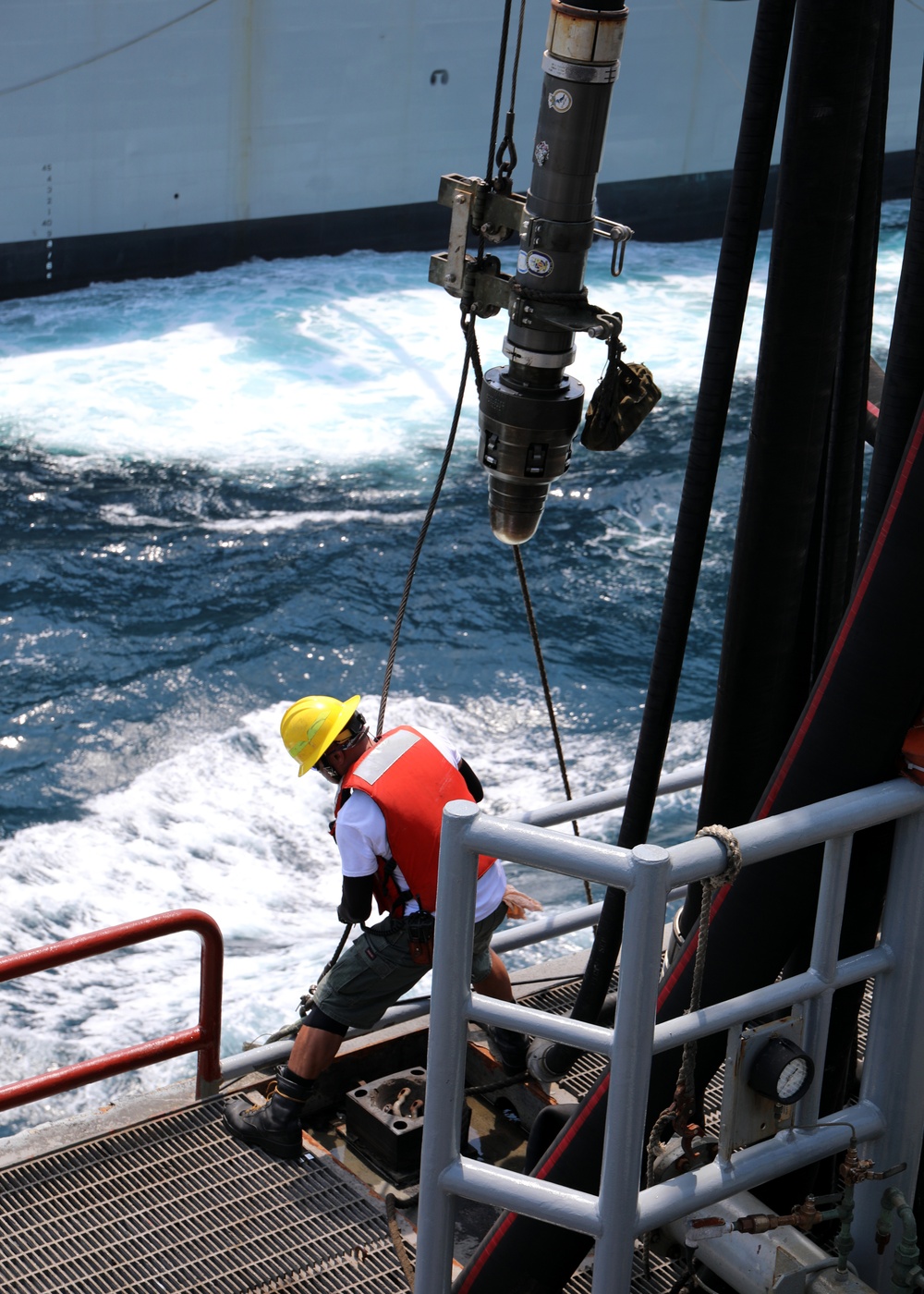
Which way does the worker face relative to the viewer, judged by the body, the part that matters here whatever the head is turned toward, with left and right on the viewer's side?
facing away from the viewer and to the left of the viewer

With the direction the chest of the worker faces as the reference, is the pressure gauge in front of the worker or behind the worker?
behind

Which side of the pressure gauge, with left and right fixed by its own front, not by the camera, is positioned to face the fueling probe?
back

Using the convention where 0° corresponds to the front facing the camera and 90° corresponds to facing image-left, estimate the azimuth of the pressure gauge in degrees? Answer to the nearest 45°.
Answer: approximately 315°

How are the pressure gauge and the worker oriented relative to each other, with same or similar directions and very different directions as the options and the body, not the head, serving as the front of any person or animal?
very different directions

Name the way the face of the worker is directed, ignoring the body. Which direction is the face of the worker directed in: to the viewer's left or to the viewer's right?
to the viewer's left
